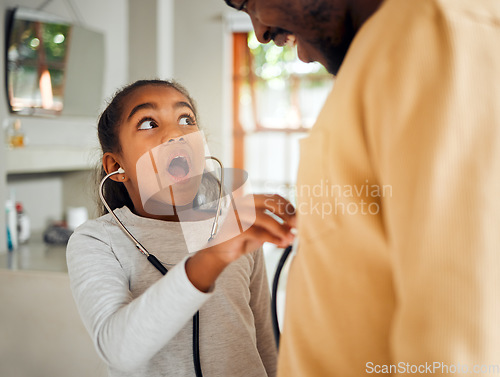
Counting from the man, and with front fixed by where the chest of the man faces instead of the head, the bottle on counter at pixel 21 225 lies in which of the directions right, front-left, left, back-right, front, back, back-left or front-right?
front-right

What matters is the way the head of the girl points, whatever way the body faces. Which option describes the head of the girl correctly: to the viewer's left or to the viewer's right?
to the viewer's right

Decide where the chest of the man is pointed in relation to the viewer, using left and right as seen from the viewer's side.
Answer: facing to the left of the viewer

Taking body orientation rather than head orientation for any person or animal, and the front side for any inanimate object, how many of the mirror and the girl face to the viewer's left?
0

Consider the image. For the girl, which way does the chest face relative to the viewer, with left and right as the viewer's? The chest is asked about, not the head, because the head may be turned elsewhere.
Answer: facing the viewer and to the right of the viewer

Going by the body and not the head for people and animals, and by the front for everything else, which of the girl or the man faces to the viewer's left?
the man

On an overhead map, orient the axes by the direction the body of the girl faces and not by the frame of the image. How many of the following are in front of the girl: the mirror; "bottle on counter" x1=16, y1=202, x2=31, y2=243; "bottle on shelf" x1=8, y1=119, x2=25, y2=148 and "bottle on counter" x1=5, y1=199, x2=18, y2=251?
0

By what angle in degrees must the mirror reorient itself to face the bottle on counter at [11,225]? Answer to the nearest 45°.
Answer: approximately 45° to its right

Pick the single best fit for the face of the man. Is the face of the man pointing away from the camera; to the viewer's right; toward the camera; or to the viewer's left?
to the viewer's left

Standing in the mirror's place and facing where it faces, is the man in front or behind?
in front

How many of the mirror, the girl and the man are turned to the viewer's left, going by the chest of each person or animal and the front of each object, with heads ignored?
1

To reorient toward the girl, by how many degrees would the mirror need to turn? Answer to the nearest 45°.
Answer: approximately 45° to its right

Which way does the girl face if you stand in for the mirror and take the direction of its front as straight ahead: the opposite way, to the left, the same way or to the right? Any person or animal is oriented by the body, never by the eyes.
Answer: the same way
